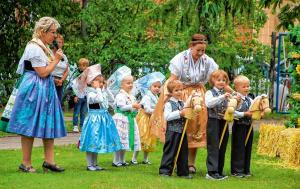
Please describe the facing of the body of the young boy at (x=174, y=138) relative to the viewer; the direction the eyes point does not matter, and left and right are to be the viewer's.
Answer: facing the viewer and to the right of the viewer

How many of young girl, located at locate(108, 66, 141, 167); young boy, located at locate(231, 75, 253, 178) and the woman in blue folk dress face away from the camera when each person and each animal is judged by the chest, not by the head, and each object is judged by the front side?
0

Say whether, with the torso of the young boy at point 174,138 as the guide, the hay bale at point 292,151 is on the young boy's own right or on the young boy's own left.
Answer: on the young boy's own left

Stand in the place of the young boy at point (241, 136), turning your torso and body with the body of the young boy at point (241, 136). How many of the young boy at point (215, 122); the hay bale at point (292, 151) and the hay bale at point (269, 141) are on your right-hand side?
1

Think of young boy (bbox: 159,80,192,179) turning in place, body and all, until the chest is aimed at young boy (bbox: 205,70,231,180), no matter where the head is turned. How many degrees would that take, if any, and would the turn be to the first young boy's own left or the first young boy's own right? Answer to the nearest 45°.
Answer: approximately 45° to the first young boy's own left

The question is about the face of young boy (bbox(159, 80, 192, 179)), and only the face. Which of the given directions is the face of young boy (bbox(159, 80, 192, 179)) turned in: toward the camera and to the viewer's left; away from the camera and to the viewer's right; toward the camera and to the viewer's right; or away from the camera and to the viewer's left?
toward the camera and to the viewer's right

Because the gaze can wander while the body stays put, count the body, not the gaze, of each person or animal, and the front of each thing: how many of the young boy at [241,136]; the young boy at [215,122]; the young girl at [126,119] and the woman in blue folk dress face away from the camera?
0

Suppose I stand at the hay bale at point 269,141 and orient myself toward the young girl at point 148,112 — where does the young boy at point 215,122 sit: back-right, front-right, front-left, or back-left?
front-left

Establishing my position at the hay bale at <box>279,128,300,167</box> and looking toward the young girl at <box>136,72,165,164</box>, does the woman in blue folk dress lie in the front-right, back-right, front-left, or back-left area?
front-left

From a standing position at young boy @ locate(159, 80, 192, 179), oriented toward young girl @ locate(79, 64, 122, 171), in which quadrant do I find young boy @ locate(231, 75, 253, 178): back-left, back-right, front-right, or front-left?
back-right

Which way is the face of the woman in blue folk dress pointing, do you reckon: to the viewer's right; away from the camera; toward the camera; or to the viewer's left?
to the viewer's right

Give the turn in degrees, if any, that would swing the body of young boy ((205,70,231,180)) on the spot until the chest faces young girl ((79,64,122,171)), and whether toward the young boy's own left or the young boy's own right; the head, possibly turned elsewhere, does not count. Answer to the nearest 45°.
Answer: approximately 135° to the young boy's own right

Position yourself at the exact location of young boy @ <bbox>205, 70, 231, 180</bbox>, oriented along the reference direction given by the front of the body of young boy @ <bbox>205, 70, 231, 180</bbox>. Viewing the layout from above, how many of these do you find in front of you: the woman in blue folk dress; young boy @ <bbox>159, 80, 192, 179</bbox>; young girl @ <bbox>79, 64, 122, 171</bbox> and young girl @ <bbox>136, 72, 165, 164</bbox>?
0
